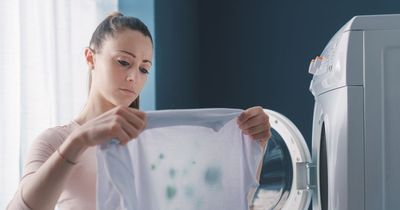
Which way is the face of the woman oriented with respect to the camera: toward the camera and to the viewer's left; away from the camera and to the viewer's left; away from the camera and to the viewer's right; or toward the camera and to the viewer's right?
toward the camera and to the viewer's right

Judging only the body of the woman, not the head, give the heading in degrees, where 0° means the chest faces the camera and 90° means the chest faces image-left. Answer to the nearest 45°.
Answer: approximately 315°

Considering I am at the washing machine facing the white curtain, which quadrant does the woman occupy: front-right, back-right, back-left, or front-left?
front-left

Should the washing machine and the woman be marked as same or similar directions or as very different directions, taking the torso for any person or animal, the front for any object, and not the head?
very different directions

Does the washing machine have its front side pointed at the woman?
yes

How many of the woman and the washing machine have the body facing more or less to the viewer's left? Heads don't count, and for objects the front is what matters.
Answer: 1

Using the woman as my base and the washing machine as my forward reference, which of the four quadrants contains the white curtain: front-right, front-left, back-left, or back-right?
back-left

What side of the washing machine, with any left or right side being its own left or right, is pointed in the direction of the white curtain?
front

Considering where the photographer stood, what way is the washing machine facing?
facing to the left of the viewer
